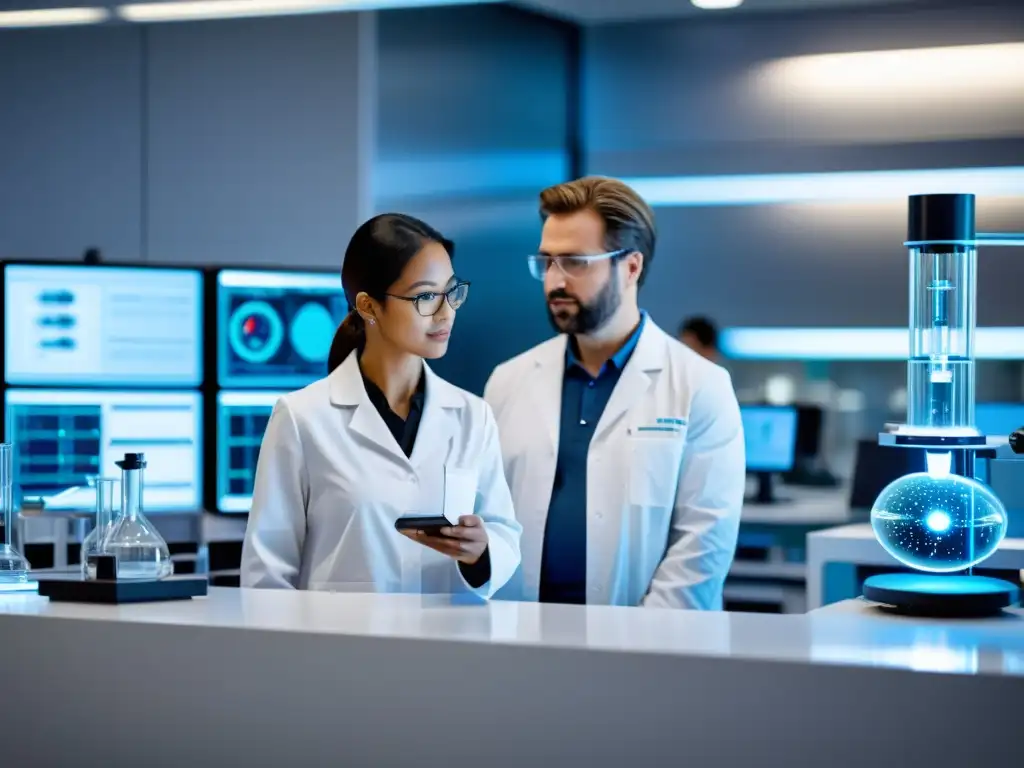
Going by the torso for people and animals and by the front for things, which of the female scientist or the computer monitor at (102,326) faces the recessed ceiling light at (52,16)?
the computer monitor

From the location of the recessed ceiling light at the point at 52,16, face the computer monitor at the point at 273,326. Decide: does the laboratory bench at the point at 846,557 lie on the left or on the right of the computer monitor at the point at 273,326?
right

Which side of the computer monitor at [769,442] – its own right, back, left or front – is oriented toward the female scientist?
front

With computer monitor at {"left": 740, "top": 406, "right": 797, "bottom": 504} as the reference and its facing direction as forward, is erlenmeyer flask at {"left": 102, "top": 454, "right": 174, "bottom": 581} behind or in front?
in front

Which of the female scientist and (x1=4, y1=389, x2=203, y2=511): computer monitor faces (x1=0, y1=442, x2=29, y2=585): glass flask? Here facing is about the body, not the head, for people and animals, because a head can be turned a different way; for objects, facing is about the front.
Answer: the computer monitor

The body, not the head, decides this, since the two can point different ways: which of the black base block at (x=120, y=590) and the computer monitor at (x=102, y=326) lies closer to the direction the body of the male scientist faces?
the black base block

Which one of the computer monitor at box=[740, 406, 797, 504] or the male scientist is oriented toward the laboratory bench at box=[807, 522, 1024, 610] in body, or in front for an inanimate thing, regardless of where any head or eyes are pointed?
the computer monitor
